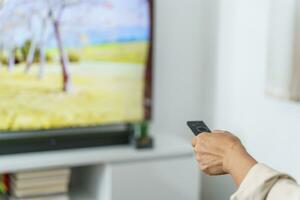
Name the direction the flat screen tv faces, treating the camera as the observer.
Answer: facing the viewer and to the right of the viewer
